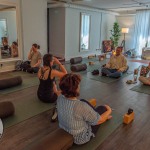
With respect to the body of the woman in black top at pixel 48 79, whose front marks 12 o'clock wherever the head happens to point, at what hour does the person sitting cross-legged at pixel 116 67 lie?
The person sitting cross-legged is roughly at 12 o'clock from the woman in black top.

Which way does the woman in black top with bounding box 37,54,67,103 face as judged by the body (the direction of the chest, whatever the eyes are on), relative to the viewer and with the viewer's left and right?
facing away from the viewer and to the right of the viewer

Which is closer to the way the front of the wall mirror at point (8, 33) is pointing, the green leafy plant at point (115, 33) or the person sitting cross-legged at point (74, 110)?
the person sitting cross-legged

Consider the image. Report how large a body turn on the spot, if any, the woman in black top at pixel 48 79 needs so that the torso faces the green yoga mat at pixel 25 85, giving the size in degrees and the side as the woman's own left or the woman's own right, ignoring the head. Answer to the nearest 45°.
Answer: approximately 90° to the woman's own left

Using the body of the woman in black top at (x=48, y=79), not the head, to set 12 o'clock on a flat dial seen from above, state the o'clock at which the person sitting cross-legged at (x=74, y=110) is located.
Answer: The person sitting cross-legged is roughly at 4 o'clock from the woman in black top.

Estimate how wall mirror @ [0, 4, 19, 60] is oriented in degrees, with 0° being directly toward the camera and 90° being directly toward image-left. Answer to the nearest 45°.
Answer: approximately 315°

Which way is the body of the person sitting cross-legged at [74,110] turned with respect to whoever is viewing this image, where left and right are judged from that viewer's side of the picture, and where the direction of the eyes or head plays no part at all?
facing away from the viewer and to the right of the viewer

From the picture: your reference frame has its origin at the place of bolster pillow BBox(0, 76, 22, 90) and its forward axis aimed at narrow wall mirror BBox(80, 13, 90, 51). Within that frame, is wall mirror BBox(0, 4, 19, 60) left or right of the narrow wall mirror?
left
